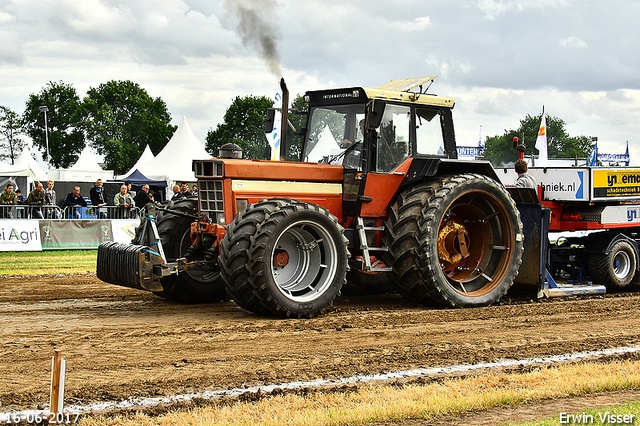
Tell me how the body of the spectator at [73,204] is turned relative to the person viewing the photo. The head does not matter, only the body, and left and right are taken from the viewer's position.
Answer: facing the viewer

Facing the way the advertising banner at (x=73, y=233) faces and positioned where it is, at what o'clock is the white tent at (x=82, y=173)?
The white tent is roughly at 6 o'clock from the advertising banner.

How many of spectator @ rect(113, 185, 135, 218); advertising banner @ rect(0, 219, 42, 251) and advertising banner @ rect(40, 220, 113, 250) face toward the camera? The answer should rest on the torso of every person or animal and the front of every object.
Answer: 3

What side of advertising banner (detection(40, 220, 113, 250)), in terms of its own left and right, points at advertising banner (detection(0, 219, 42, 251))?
right

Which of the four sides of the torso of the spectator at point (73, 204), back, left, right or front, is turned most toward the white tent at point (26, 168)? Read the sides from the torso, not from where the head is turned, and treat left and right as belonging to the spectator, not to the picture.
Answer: back

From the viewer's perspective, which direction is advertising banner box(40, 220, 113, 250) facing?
toward the camera

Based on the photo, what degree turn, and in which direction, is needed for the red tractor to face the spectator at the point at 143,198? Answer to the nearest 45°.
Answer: approximately 90° to its right

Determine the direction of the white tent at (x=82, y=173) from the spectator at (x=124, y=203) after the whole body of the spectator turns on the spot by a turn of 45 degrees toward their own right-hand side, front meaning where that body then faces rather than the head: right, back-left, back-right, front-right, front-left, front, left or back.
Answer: back-right

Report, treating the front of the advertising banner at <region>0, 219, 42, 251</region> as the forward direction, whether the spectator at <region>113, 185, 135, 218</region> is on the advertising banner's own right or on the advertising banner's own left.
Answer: on the advertising banner's own left
